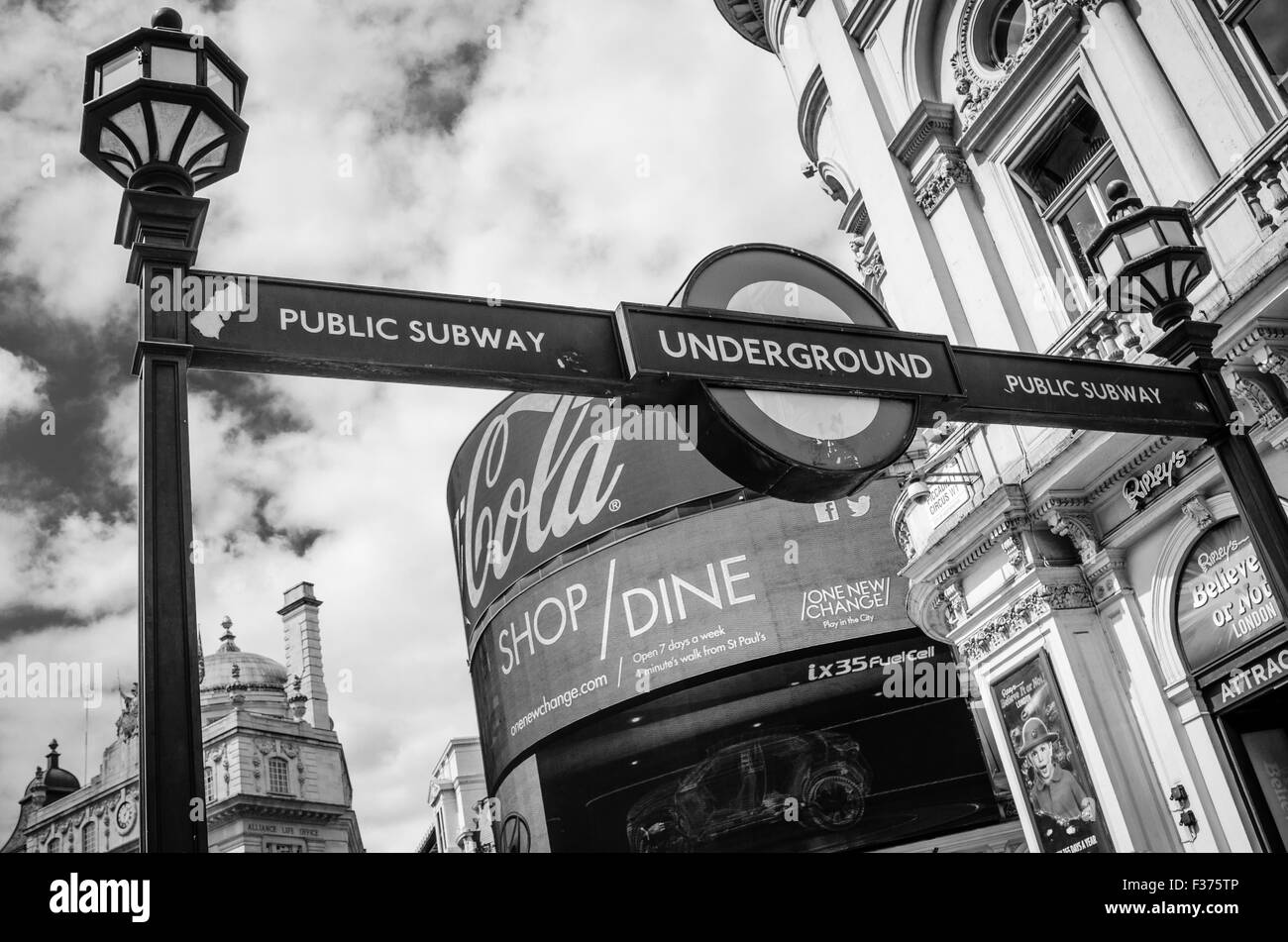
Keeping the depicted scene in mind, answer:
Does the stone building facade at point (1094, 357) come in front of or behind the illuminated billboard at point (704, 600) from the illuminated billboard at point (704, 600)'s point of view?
in front

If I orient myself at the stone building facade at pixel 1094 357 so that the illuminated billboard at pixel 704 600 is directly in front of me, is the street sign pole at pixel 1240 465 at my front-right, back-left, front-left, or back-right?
back-left

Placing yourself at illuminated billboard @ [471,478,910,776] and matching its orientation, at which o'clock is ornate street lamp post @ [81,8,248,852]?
The ornate street lamp post is roughly at 12 o'clock from the illuminated billboard.

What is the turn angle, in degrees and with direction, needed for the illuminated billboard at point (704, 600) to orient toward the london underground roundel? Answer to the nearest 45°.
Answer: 0° — it already faces it

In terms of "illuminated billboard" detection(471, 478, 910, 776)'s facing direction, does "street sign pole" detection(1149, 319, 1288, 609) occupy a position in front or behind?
in front

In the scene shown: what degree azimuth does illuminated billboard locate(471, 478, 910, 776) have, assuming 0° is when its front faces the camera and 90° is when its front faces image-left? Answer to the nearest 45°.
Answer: approximately 0°
